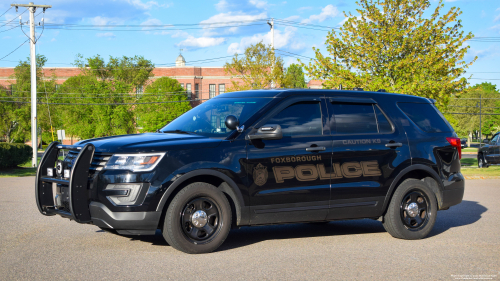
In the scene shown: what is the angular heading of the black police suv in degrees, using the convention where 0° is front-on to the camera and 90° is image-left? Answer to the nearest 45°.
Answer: approximately 45°

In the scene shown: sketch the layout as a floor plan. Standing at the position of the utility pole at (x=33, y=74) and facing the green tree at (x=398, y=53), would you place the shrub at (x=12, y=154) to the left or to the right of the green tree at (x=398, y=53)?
right

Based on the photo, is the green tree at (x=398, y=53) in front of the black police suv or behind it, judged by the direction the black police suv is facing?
behind

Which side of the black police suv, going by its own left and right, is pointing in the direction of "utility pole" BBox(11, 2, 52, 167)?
right
